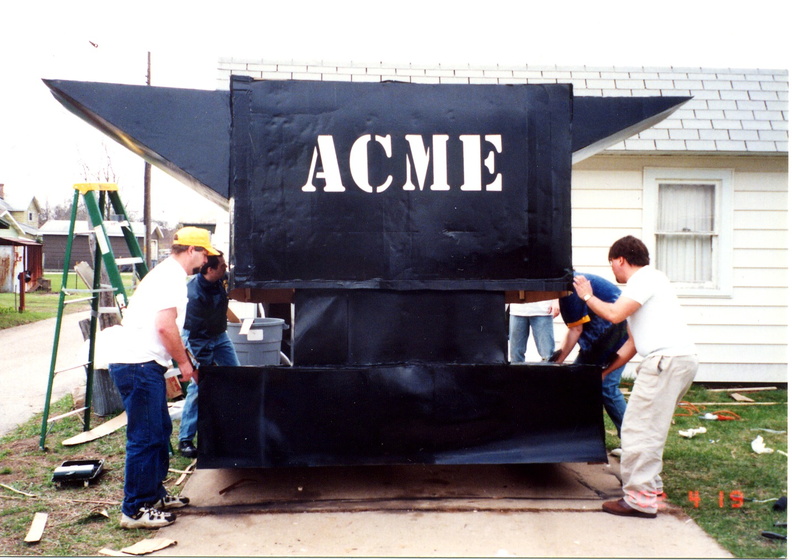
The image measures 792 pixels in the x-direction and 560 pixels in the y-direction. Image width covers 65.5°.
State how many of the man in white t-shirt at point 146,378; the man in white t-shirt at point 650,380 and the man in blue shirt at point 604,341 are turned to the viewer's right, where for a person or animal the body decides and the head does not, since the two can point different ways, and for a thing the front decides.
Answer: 1

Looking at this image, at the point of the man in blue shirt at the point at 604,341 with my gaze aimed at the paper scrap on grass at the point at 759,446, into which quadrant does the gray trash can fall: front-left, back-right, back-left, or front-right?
back-left

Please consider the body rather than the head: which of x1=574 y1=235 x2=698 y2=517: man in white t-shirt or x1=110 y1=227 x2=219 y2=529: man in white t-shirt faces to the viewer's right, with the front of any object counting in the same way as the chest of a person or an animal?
x1=110 y1=227 x2=219 y2=529: man in white t-shirt

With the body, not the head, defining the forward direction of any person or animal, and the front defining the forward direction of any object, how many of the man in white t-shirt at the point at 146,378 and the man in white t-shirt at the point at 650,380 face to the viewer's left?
1

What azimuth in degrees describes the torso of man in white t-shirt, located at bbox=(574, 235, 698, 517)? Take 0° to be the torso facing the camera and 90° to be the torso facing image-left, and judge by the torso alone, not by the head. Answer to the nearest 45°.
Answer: approximately 90°

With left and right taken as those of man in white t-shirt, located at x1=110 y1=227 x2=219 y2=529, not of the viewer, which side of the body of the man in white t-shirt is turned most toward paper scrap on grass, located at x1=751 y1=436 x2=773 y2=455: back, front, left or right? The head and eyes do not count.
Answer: front

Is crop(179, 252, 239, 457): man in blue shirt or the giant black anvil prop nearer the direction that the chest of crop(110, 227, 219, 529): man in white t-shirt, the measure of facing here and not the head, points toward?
the giant black anvil prop

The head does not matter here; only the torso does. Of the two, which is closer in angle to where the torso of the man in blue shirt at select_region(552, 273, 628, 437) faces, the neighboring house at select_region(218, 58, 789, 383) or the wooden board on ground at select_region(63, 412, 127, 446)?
the wooden board on ground

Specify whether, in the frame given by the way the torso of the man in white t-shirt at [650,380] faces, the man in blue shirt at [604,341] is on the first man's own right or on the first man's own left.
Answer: on the first man's own right

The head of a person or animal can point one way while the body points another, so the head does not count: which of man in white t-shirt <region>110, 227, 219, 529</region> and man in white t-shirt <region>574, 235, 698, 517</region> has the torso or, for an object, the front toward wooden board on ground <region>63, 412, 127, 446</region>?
man in white t-shirt <region>574, 235, 698, 517</region>

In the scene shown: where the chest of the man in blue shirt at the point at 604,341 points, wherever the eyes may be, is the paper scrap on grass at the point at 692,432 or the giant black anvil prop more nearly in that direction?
the giant black anvil prop

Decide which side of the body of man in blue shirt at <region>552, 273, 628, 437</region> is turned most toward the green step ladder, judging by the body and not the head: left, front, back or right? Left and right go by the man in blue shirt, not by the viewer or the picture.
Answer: front

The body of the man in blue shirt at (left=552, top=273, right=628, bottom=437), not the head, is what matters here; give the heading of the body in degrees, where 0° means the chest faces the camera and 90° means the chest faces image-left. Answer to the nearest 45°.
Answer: approximately 90°

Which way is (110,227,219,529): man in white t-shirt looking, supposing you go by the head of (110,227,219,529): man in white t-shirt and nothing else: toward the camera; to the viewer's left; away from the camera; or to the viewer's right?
to the viewer's right

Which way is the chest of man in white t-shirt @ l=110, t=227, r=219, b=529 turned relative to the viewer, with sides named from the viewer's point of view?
facing to the right of the viewer

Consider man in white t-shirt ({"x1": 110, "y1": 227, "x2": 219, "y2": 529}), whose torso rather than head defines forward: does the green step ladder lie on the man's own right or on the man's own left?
on the man's own left

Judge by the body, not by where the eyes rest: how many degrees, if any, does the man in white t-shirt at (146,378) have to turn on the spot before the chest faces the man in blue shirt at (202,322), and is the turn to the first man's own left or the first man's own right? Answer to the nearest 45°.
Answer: approximately 90° to the first man's own left
